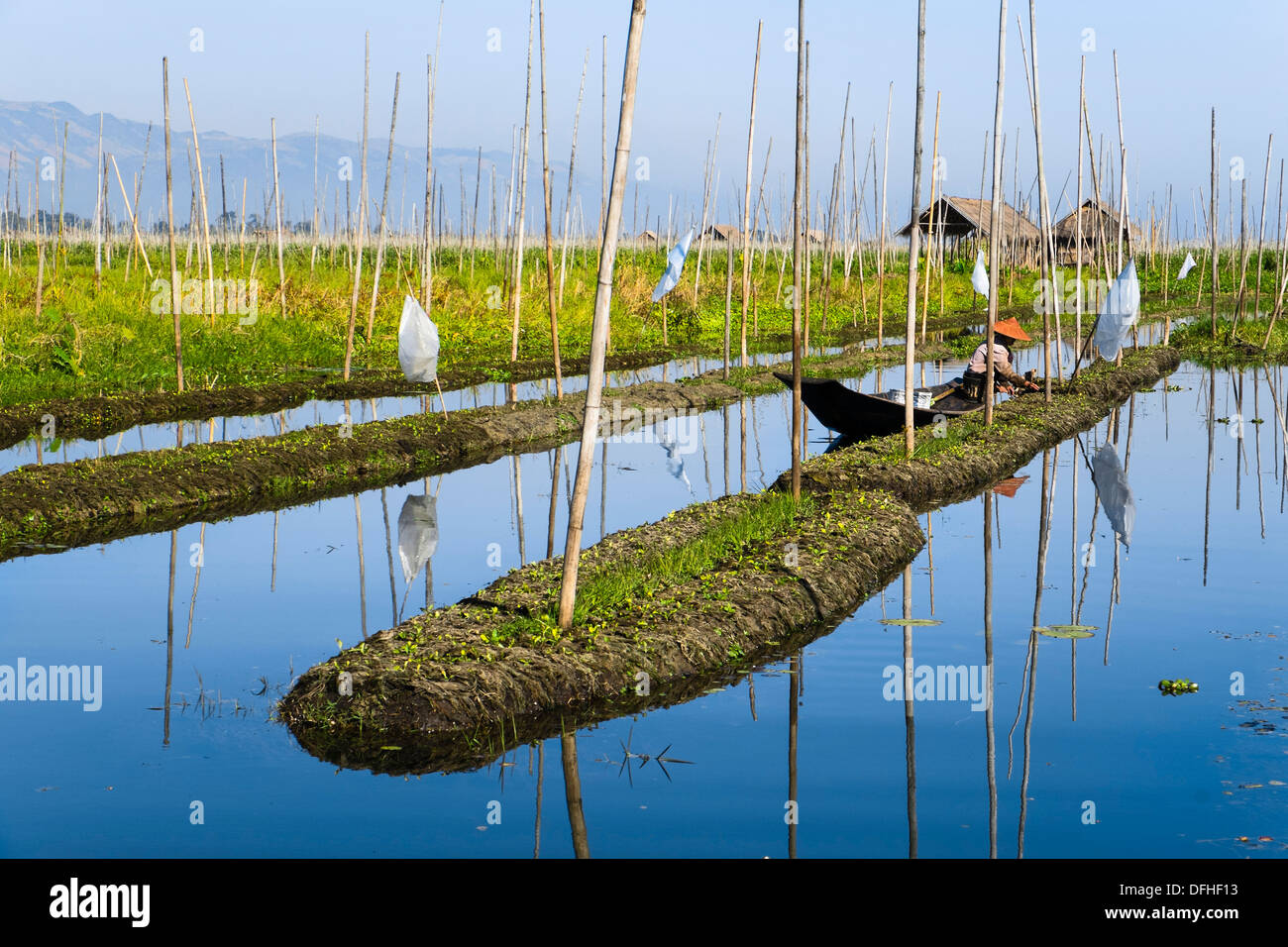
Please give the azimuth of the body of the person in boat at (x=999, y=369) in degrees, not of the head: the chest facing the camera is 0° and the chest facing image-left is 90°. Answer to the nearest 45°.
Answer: approximately 270°

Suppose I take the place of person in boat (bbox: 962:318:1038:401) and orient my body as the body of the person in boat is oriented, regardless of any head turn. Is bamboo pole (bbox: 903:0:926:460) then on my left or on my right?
on my right

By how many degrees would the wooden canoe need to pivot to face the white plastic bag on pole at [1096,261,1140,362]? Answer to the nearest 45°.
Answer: approximately 180°

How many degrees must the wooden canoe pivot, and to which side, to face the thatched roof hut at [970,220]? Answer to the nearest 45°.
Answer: approximately 135° to its right

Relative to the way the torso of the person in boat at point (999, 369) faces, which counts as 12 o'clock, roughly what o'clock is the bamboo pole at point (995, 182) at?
The bamboo pole is roughly at 3 o'clock from the person in boat.

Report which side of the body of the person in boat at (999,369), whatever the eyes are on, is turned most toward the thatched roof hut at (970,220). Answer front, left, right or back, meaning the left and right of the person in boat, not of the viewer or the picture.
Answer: left

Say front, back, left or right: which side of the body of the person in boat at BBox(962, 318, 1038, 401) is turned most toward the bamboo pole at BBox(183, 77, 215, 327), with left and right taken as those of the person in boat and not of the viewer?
back
